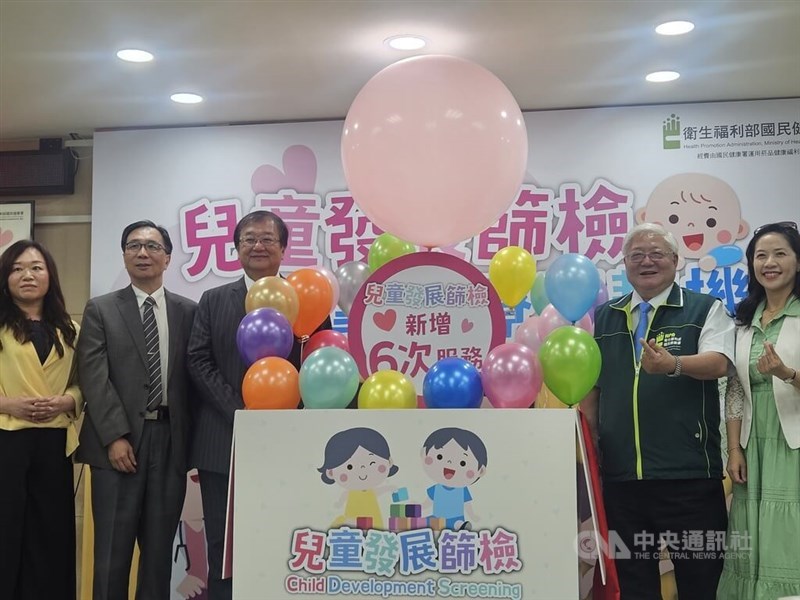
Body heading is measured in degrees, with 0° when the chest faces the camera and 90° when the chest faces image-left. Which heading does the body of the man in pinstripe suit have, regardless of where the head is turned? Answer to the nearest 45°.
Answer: approximately 0°

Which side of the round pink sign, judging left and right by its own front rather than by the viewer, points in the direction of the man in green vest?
left

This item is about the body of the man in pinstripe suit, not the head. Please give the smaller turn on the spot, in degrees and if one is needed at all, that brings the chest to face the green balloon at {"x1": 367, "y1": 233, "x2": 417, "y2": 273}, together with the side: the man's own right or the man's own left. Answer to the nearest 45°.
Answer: approximately 45° to the man's own left

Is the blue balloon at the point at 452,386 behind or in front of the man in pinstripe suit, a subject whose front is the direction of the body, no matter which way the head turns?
in front

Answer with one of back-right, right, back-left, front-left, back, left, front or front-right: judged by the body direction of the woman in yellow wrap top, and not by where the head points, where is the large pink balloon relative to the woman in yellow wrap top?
front-left
